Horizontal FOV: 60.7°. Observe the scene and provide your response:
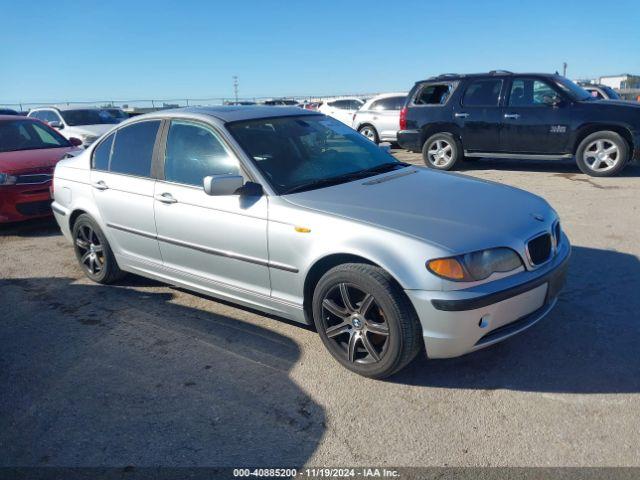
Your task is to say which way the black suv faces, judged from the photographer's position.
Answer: facing to the right of the viewer

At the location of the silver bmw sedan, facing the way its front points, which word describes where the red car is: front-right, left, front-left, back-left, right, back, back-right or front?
back

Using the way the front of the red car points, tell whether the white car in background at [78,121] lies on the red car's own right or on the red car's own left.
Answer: on the red car's own left

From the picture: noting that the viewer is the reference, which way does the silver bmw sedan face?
facing the viewer and to the right of the viewer

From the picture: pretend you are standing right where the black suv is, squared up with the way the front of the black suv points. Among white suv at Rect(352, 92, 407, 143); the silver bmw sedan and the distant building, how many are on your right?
1

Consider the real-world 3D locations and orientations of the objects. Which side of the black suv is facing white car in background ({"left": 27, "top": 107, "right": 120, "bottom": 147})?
back

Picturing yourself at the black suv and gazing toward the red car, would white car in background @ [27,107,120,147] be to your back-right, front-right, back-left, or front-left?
front-right

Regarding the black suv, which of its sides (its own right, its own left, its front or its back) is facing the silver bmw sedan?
right
